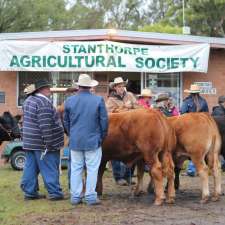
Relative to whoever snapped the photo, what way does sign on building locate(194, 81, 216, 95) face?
facing the viewer

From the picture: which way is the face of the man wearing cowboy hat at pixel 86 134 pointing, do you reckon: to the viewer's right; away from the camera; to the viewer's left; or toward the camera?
away from the camera

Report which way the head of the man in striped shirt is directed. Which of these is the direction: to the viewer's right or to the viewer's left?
to the viewer's right

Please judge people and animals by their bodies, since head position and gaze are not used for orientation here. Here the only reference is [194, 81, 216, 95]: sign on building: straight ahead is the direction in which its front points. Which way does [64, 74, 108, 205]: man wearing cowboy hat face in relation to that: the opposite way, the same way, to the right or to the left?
the opposite way

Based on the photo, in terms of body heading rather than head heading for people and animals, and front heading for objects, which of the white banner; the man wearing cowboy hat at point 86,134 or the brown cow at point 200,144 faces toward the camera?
the white banner

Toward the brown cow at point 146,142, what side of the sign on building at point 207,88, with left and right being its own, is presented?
front

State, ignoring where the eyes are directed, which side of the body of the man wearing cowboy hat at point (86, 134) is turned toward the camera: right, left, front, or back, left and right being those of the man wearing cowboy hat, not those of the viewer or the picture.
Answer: back

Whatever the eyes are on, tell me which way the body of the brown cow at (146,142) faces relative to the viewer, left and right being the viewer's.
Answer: facing away from the viewer and to the left of the viewer

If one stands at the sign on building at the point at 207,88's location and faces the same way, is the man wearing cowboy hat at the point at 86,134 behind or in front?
in front

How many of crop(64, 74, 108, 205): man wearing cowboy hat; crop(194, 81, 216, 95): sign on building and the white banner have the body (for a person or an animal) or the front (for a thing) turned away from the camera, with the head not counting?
1

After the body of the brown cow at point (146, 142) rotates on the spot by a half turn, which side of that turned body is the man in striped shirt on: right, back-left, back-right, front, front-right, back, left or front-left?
back-right

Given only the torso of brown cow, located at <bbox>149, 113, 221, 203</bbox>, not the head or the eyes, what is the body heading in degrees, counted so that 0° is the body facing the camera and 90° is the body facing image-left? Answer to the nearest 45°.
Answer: approximately 135°

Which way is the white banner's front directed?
toward the camera

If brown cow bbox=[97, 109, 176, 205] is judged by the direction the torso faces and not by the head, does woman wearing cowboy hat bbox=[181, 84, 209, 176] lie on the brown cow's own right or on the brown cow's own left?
on the brown cow's own right
